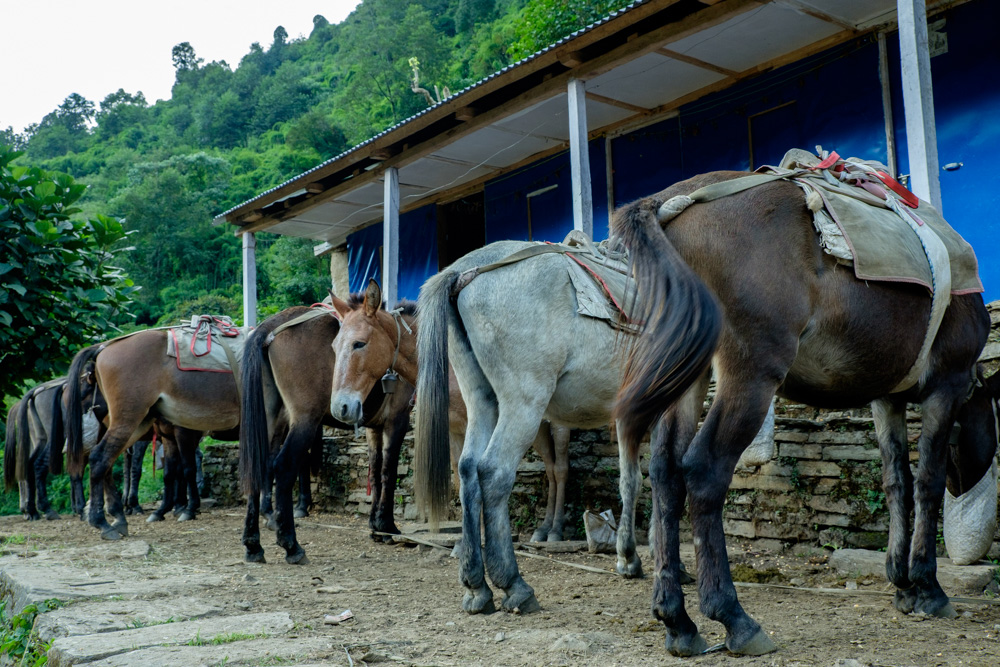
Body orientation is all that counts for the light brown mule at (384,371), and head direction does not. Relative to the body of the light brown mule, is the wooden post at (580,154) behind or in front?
behind

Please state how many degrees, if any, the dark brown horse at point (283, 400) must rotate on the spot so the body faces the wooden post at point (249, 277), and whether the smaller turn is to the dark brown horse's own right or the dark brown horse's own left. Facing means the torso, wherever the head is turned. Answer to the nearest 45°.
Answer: approximately 45° to the dark brown horse's own left

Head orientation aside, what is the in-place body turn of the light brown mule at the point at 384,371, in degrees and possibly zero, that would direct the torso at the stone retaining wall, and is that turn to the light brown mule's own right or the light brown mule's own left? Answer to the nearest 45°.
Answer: approximately 135° to the light brown mule's own left

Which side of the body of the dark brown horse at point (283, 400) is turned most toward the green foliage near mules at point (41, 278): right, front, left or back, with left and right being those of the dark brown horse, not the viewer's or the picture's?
left

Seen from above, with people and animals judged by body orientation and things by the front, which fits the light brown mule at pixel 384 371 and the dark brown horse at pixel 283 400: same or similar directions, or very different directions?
very different directions

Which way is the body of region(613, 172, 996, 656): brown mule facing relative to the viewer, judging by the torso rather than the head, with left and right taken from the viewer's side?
facing away from the viewer and to the right of the viewer

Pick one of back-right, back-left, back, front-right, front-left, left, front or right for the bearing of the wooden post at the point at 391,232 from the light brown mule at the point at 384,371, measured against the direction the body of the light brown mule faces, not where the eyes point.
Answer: back-right

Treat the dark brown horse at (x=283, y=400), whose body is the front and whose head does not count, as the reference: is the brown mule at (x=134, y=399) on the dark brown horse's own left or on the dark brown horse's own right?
on the dark brown horse's own left

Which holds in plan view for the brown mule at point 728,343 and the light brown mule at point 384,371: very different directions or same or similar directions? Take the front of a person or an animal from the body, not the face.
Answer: very different directions

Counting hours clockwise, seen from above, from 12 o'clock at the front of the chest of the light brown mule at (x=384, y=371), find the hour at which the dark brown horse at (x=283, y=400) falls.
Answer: the dark brown horse at (x=283, y=400) is roughly at 2 o'clock from the light brown mule at (x=384, y=371).
